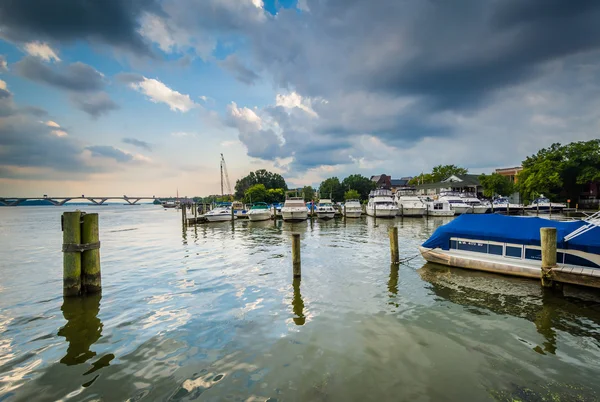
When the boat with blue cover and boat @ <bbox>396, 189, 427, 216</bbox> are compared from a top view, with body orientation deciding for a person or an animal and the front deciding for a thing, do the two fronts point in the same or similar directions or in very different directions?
very different directions

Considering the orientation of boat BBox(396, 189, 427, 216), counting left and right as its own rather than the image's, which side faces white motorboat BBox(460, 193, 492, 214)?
left

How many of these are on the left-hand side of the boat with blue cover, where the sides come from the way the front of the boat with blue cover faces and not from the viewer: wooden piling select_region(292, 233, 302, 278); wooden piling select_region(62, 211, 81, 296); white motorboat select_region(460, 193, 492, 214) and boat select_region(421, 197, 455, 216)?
2

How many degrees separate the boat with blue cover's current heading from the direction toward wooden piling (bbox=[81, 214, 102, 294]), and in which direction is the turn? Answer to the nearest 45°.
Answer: approximately 90° to its left

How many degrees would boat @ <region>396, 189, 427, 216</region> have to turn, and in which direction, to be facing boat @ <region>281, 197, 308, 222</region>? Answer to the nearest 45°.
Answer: approximately 90° to its right

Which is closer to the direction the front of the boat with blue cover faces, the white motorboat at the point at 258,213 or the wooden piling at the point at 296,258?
the white motorboat

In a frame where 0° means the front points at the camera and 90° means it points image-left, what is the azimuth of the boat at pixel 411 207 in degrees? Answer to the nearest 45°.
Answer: approximately 315°

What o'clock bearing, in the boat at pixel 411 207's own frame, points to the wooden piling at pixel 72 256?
The wooden piling is roughly at 2 o'clock from the boat.

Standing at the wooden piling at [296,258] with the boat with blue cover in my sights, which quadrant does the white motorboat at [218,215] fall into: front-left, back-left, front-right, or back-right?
back-left

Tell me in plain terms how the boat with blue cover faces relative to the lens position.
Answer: facing away from the viewer and to the left of the viewer
